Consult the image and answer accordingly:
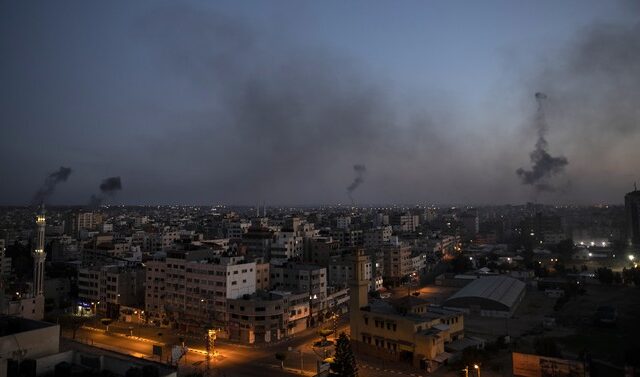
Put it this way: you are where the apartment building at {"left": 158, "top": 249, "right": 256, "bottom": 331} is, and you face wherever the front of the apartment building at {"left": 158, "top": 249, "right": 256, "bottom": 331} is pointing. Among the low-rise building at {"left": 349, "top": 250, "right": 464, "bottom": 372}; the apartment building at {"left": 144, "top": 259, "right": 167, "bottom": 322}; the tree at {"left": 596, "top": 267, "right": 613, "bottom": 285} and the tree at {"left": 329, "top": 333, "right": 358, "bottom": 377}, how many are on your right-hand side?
1

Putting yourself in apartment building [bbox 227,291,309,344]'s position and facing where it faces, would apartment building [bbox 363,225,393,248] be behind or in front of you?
behind

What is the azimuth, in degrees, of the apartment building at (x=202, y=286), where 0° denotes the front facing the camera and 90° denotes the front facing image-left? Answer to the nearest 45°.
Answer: approximately 45°

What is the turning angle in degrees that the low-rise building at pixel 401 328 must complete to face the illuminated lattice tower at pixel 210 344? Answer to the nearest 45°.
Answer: approximately 45° to its right

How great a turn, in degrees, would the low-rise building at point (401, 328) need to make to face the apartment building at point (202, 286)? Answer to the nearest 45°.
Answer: approximately 45° to its right

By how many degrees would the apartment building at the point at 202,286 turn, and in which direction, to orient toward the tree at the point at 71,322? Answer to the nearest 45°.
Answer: approximately 45° to its right

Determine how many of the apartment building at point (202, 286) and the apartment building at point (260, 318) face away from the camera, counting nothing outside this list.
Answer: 0

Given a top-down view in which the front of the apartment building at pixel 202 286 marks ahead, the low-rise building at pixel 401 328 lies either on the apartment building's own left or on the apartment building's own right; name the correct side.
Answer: on the apartment building's own left

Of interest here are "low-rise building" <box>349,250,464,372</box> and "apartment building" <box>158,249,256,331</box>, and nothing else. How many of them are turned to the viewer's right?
0

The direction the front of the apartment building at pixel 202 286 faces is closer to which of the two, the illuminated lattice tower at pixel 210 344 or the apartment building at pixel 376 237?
the illuminated lattice tower
